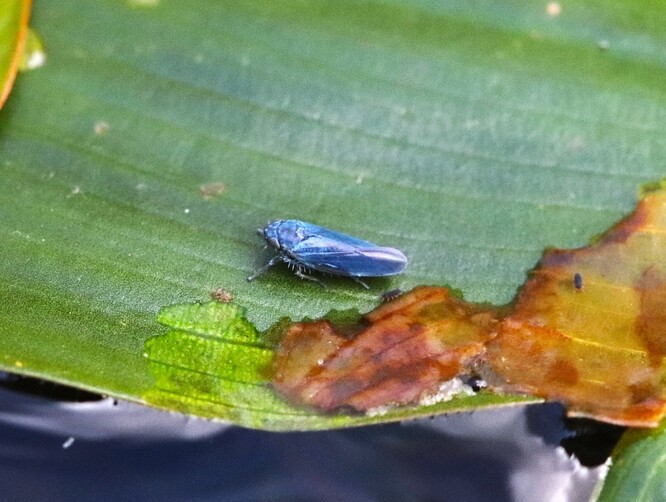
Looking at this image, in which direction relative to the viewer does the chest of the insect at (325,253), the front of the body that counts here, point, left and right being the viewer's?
facing to the left of the viewer

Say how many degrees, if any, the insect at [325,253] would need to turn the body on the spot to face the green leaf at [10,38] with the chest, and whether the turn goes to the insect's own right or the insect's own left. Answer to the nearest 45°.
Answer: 0° — it already faces it
